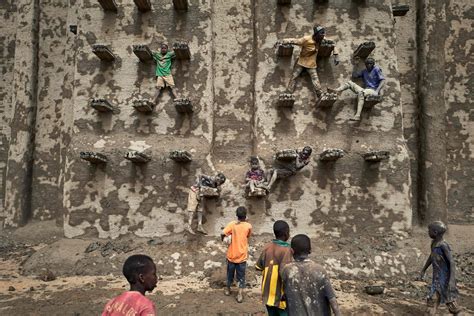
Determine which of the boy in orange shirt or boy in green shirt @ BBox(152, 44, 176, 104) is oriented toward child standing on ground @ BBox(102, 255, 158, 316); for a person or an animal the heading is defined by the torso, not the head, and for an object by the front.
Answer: the boy in green shirt

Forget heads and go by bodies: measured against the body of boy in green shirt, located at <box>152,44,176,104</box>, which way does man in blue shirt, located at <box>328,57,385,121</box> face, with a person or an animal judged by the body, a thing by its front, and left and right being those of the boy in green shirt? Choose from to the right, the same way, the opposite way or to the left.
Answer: to the right

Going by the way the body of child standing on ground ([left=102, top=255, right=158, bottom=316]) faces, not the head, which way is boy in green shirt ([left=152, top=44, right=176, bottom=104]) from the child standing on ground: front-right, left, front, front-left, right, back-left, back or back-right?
front-left

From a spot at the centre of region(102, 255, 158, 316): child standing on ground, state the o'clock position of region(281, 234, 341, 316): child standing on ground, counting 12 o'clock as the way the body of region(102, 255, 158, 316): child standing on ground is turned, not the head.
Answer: region(281, 234, 341, 316): child standing on ground is roughly at 1 o'clock from region(102, 255, 158, 316): child standing on ground.

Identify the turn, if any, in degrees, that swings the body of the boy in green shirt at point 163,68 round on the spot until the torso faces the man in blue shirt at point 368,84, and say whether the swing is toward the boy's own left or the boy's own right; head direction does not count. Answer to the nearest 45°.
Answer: approximately 90° to the boy's own left

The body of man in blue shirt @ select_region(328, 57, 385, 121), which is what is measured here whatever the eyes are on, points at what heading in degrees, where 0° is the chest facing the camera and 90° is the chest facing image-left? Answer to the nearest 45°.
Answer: approximately 45°

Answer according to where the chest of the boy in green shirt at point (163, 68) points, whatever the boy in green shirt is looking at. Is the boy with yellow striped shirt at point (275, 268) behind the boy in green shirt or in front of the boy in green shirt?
in front

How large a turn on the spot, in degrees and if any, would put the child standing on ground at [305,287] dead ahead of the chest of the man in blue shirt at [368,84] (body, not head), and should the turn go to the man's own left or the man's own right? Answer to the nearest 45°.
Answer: approximately 45° to the man's own left

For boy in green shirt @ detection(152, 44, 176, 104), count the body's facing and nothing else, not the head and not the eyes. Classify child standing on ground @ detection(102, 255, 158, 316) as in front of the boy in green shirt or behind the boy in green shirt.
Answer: in front

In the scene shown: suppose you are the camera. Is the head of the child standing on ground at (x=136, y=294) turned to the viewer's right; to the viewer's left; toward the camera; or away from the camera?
to the viewer's right

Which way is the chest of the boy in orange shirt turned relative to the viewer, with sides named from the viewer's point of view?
facing away from the viewer

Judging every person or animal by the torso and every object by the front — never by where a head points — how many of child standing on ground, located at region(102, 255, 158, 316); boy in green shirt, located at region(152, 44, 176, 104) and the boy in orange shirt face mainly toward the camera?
1

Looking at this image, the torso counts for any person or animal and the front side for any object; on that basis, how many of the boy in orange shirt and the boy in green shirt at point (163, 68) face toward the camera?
1

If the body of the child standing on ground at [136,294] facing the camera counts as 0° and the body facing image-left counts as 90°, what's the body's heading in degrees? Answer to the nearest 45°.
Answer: approximately 225°

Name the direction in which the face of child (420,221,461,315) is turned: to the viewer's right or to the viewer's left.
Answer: to the viewer's left
